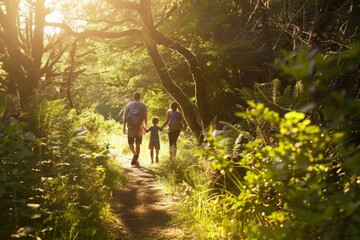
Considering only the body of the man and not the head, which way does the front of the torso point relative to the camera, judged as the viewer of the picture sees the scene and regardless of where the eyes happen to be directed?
away from the camera
